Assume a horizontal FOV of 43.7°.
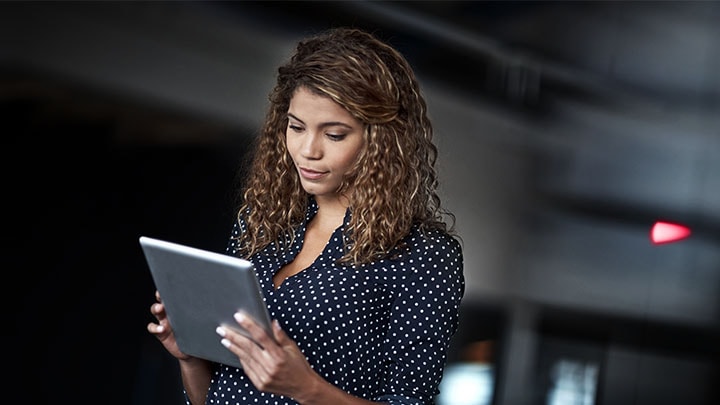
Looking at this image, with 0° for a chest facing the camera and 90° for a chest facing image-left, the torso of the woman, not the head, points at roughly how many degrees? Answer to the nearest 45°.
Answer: approximately 45°

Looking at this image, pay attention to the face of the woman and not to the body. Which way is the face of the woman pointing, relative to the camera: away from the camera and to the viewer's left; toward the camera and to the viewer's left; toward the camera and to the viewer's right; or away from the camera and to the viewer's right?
toward the camera and to the viewer's left
